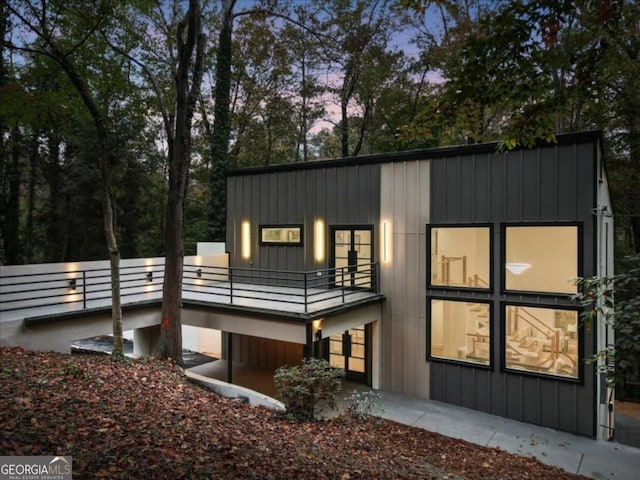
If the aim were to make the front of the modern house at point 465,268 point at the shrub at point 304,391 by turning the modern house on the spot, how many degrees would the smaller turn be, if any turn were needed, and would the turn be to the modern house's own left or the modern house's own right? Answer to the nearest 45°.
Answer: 0° — it already faces it

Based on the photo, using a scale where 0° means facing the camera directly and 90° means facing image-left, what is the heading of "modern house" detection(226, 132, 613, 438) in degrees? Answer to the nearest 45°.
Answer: approximately 45°
